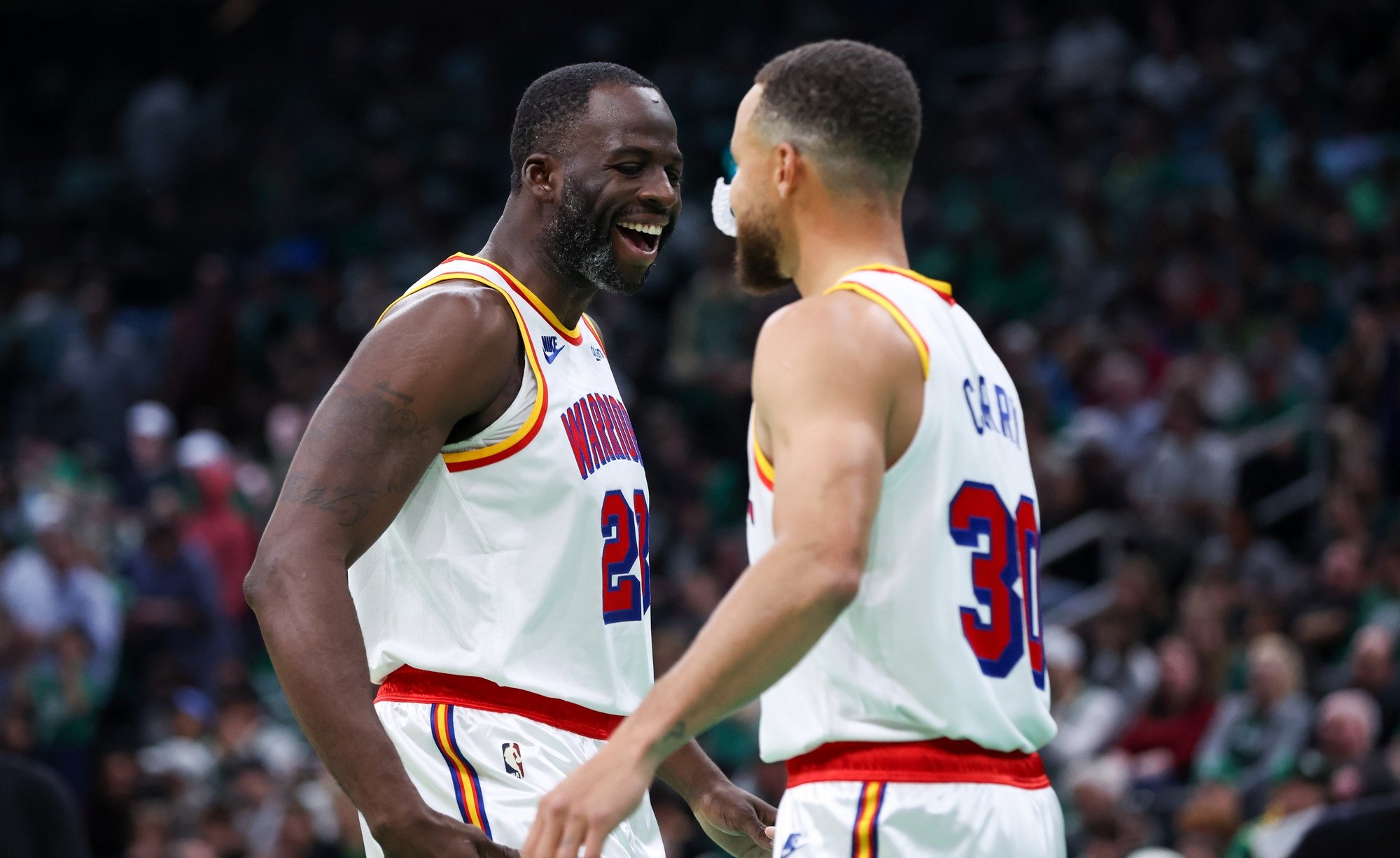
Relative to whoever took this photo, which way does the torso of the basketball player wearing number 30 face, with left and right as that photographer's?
facing away from the viewer and to the left of the viewer

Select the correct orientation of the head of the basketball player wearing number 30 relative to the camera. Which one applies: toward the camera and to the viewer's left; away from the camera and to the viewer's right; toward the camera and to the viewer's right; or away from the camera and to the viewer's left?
away from the camera and to the viewer's left

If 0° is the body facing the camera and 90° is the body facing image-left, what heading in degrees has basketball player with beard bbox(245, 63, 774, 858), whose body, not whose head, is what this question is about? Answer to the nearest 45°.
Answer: approximately 315°

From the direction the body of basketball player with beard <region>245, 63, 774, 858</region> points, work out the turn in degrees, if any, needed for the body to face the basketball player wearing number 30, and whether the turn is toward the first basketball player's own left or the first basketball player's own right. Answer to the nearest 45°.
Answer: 0° — they already face them

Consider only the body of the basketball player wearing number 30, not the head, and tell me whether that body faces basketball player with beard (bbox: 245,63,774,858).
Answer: yes

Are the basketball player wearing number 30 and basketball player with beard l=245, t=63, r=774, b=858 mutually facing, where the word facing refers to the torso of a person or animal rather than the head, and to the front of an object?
yes

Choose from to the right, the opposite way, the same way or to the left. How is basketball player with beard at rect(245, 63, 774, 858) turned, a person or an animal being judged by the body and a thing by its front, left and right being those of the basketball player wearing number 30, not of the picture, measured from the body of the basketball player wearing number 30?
the opposite way
